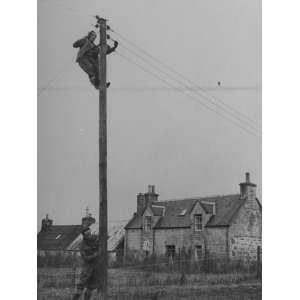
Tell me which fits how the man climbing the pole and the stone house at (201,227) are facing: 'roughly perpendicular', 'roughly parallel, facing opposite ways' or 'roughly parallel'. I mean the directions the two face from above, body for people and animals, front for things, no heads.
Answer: roughly perpendicular

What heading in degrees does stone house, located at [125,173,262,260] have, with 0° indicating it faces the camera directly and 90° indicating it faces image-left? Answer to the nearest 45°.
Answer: approximately 45°

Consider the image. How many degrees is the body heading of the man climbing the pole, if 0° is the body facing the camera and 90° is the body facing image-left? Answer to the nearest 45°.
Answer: approximately 315°

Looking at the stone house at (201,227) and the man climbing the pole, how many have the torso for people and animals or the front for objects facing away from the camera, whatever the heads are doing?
0
